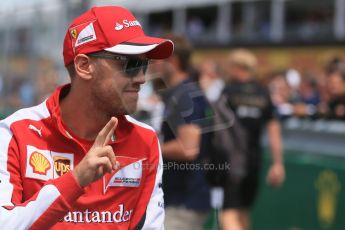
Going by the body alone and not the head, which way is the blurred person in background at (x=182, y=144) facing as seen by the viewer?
to the viewer's left

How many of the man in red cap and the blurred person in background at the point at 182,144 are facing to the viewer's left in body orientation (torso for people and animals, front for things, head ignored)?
1

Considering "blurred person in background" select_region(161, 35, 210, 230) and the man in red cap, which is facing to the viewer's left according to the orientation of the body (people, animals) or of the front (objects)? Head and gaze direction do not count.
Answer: the blurred person in background

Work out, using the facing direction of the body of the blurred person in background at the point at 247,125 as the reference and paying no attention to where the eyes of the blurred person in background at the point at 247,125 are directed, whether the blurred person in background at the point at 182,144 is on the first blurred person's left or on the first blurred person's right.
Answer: on the first blurred person's left

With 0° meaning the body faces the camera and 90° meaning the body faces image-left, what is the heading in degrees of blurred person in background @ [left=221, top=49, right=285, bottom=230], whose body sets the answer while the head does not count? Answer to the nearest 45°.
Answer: approximately 135°

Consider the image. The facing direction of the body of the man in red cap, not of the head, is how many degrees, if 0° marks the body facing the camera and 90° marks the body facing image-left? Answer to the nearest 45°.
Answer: approximately 315°

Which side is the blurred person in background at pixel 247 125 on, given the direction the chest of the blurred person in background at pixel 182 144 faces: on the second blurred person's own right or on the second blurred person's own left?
on the second blurred person's own right

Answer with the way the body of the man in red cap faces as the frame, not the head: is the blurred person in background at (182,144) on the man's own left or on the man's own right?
on the man's own left

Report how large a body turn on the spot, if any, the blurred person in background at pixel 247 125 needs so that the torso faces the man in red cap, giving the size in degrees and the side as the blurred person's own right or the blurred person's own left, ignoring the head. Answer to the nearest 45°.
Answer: approximately 135° to the blurred person's own left

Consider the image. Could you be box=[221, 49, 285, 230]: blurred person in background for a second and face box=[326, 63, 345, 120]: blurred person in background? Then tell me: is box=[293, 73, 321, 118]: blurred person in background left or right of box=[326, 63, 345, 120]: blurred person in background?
left

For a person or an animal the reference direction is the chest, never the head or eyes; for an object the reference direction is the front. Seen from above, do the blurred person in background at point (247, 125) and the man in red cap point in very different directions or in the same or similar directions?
very different directions
